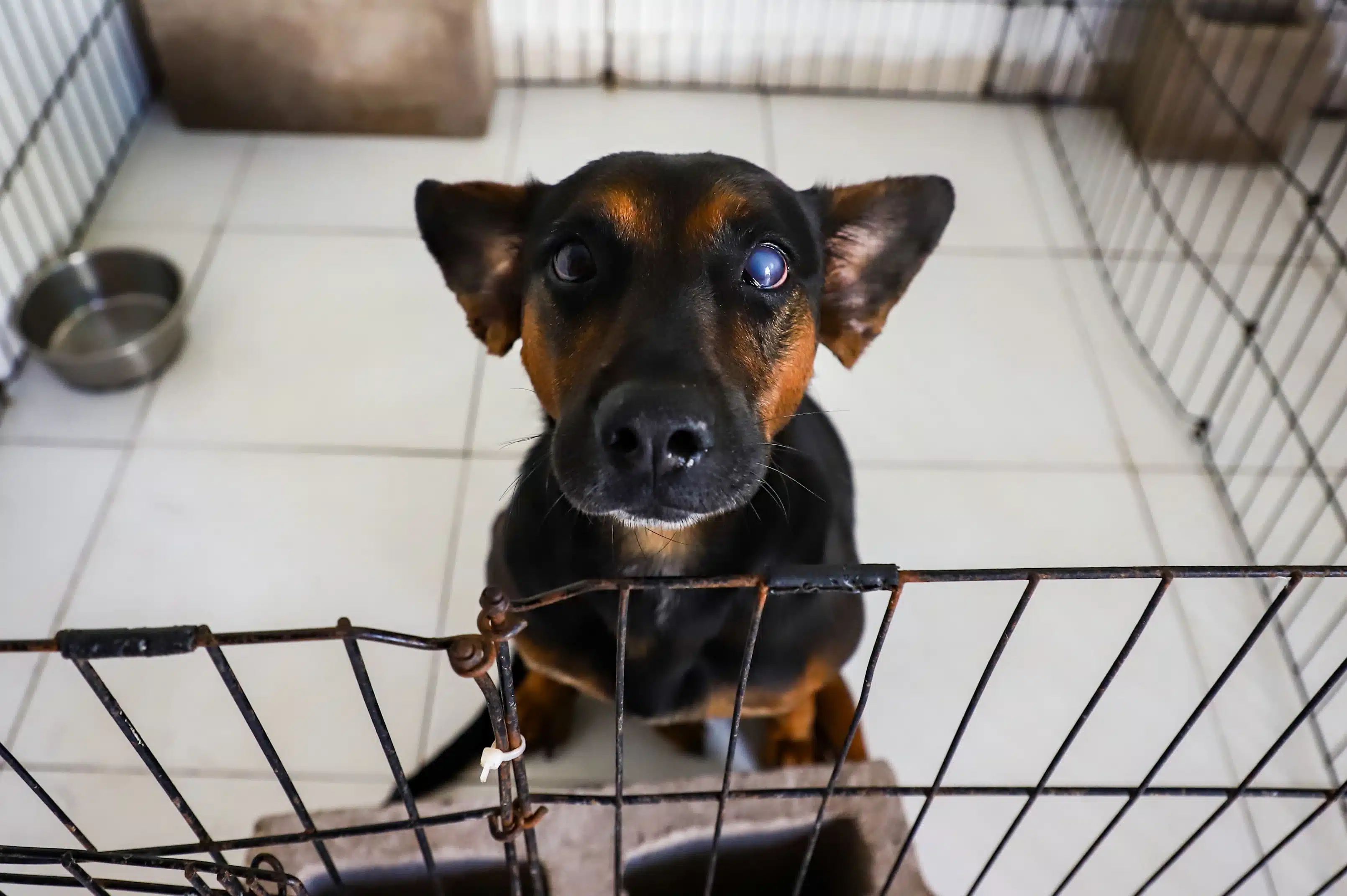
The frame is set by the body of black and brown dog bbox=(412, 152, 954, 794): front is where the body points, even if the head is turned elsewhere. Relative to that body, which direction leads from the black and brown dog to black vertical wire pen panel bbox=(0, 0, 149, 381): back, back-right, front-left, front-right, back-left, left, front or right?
back-right

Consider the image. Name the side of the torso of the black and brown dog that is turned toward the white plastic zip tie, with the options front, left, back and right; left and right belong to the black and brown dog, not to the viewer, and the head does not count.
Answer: front

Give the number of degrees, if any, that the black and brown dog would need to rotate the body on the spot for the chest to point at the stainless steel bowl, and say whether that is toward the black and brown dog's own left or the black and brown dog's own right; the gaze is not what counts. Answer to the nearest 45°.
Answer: approximately 135° to the black and brown dog's own right

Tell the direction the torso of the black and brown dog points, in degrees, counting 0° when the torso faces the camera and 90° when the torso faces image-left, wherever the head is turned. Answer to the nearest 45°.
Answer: approximately 0°

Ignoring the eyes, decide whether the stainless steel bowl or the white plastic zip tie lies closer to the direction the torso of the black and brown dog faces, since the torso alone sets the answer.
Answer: the white plastic zip tie

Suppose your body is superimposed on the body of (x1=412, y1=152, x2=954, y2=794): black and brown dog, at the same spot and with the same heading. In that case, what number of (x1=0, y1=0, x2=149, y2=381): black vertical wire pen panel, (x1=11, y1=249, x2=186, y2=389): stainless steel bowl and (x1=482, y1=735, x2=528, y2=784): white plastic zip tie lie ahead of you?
1
